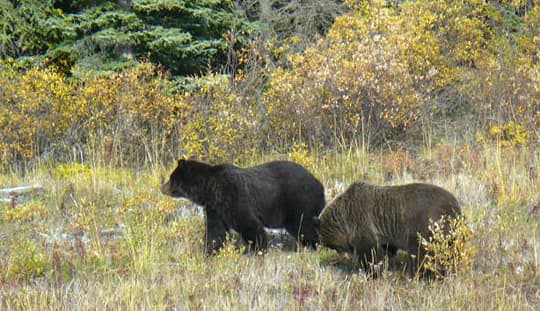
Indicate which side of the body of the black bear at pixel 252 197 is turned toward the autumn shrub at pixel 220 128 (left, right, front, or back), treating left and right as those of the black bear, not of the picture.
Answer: right

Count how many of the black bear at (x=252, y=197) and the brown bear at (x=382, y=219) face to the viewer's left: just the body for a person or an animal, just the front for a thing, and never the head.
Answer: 2

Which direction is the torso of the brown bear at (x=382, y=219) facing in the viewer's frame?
to the viewer's left

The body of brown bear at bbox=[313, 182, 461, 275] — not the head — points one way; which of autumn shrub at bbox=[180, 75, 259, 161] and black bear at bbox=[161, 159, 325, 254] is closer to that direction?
the black bear

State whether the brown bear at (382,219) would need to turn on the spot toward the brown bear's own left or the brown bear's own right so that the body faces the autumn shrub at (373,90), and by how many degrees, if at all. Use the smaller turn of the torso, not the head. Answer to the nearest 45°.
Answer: approximately 90° to the brown bear's own right

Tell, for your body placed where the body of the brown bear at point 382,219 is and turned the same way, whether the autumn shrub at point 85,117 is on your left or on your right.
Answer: on your right

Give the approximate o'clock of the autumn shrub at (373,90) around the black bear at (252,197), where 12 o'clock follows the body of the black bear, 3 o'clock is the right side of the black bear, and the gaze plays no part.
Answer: The autumn shrub is roughly at 4 o'clock from the black bear.

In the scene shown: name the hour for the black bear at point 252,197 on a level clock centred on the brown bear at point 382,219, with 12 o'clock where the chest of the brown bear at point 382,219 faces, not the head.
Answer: the black bear at point 252,197 is roughly at 1 o'clock from the brown bear at point 382,219.

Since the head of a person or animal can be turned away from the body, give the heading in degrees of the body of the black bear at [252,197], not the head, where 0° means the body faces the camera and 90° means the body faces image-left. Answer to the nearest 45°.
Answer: approximately 90°

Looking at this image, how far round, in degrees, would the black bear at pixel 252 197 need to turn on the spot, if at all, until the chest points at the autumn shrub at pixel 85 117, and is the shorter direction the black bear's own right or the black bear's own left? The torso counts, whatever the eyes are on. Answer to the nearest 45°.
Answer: approximately 45° to the black bear's own right
